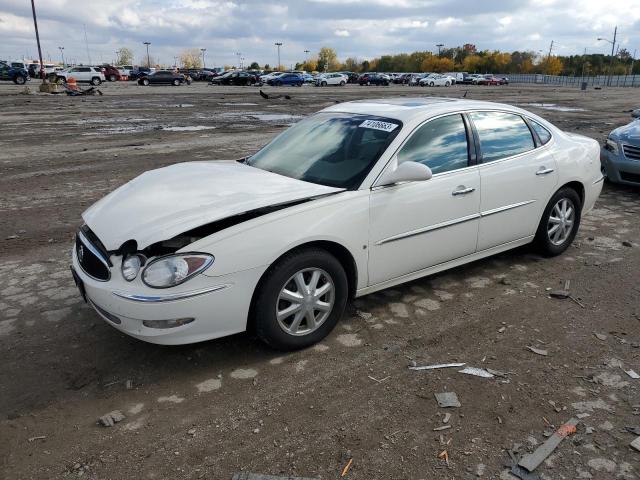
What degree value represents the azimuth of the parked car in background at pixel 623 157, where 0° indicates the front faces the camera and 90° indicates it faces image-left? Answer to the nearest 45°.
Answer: approximately 45°

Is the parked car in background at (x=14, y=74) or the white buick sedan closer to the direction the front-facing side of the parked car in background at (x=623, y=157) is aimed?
the white buick sedan

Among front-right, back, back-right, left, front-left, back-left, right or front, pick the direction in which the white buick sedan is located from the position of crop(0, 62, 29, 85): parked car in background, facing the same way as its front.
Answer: right

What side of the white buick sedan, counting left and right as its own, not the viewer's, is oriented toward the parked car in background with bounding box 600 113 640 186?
back

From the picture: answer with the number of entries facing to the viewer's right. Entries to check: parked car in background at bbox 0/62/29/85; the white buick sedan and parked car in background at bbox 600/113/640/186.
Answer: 1

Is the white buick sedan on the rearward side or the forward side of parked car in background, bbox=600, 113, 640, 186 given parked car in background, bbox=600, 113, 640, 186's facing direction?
on the forward side

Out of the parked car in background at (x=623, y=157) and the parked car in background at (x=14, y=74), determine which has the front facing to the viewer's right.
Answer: the parked car in background at (x=14, y=74)

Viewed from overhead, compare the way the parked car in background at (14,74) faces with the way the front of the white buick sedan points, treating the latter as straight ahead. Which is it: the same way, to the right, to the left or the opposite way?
the opposite way

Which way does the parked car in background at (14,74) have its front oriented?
to the viewer's right

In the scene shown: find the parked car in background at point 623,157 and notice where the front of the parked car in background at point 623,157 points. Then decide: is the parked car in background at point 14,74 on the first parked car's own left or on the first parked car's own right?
on the first parked car's own right

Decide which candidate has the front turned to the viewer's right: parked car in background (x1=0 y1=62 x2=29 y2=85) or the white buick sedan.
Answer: the parked car in background
